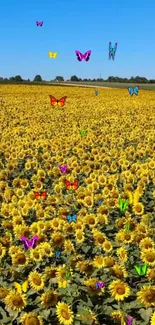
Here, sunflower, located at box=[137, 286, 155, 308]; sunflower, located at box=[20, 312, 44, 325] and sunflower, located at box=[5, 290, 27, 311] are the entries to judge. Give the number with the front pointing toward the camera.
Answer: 3

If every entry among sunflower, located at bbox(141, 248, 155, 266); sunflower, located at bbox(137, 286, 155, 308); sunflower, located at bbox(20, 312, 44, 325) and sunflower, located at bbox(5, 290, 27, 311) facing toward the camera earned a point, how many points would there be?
4

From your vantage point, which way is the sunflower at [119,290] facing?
toward the camera

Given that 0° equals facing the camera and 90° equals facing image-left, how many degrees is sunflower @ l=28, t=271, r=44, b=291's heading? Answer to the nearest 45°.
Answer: approximately 0°

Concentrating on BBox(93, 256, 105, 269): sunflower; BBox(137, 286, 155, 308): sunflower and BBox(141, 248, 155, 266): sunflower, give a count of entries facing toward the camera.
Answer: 3

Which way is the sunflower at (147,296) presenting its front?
toward the camera

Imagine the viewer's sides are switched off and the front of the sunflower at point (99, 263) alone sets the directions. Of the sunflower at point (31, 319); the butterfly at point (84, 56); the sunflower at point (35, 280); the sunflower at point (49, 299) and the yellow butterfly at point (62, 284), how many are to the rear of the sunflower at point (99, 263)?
1

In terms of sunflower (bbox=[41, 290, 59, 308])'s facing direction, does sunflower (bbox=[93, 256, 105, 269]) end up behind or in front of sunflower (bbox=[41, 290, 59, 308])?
behind

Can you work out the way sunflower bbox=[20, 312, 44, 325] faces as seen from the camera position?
facing the viewer

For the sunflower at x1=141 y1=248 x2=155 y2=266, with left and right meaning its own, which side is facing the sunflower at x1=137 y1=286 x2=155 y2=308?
front

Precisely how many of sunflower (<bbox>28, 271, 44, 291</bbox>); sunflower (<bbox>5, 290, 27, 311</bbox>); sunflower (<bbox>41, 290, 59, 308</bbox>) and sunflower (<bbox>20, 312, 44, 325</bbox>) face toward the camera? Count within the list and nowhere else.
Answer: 4

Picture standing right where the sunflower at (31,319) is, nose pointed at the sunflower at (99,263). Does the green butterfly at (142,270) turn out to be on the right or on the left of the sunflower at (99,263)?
right

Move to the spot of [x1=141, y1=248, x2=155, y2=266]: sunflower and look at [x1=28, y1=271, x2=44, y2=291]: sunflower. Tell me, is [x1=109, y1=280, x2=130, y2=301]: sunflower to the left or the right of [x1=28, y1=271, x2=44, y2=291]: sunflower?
left
